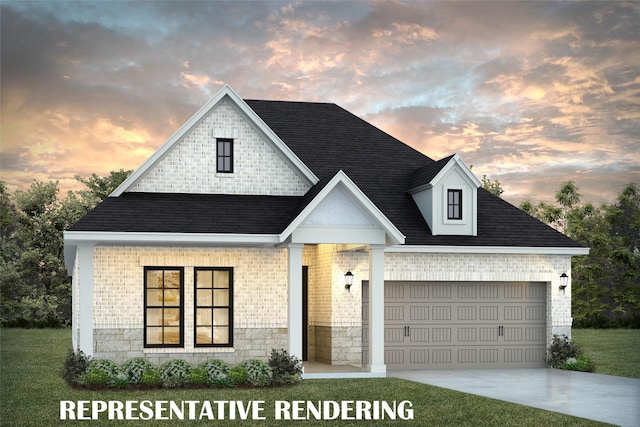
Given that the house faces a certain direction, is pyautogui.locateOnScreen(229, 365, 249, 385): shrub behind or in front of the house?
in front

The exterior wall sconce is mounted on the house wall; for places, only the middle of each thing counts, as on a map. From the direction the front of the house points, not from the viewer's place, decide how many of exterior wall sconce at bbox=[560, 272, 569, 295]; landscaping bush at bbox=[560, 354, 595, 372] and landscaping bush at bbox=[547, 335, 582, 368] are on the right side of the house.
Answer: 0

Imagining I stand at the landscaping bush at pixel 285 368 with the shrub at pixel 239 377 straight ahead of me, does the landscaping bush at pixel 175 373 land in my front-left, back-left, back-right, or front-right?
front-right

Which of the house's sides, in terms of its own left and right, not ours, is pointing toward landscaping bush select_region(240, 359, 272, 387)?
front

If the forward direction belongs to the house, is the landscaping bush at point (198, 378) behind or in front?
in front

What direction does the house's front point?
toward the camera

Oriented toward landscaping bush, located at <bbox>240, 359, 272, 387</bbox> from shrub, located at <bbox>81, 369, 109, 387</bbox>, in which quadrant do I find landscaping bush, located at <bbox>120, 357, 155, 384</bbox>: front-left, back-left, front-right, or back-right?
front-left

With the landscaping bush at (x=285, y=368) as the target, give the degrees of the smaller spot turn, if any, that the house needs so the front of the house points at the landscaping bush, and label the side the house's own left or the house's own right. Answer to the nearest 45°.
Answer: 0° — it already faces it
